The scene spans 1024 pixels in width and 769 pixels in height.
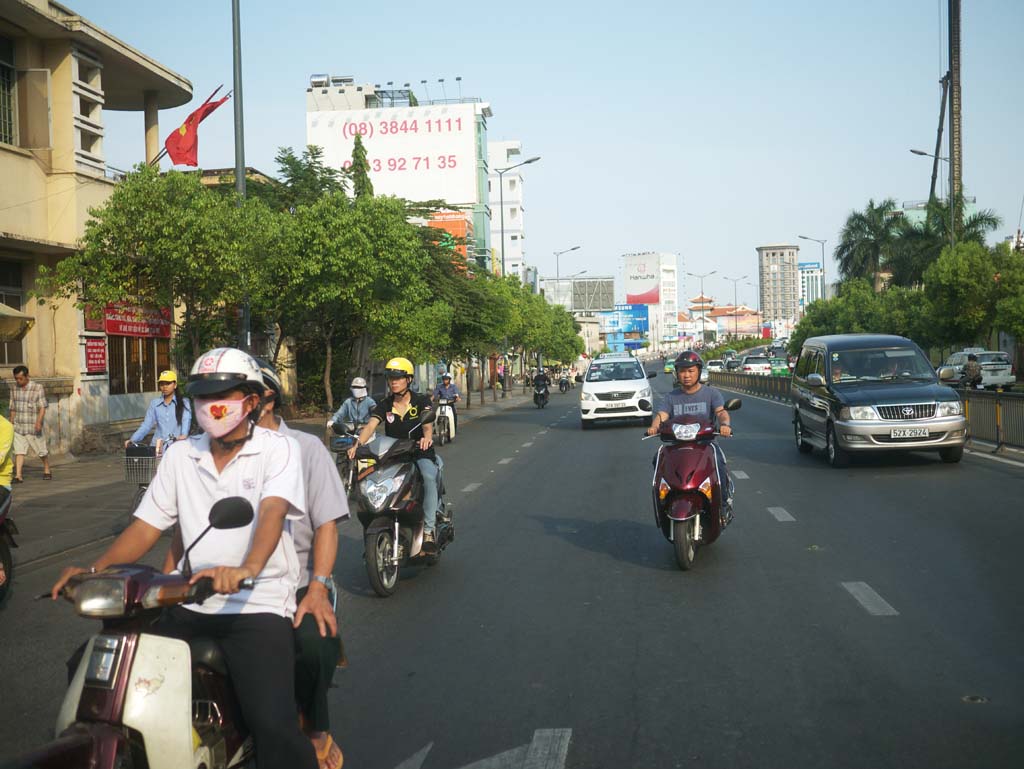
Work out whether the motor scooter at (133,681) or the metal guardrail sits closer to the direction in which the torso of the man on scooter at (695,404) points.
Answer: the motor scooter

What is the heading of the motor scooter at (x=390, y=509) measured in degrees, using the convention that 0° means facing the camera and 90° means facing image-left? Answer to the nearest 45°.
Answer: approximately 45°

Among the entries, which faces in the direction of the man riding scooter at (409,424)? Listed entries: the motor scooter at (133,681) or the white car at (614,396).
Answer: the white car

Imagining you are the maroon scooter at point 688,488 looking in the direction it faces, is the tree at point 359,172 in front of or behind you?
behind

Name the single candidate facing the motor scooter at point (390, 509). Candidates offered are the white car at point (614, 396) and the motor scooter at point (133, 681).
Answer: the white car

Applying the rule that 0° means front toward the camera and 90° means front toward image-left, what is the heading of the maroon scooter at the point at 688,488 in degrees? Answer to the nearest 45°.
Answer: approximately 0°

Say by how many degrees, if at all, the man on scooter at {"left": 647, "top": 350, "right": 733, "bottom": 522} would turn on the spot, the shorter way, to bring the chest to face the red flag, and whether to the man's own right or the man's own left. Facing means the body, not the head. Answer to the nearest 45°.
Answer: approximately 135° to the man's own right

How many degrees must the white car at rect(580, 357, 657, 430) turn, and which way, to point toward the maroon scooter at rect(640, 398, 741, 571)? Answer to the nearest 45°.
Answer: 0° — it already faces it

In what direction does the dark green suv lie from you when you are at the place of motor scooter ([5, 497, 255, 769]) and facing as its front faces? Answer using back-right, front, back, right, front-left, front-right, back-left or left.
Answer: back

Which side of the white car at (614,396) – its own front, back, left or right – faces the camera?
front

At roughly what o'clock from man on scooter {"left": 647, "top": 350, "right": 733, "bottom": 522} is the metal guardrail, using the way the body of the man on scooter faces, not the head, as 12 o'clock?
The metal guardrail is roughly at 7 o'clock from the man on scooter.

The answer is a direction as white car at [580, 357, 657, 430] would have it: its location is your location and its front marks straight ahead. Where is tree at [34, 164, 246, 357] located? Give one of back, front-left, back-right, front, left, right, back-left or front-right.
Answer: front-right

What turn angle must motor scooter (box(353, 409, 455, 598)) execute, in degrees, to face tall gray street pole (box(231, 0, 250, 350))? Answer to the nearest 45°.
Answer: approximately 135° to its right

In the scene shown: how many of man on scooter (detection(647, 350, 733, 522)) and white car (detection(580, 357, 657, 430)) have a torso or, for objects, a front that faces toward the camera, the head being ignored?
2

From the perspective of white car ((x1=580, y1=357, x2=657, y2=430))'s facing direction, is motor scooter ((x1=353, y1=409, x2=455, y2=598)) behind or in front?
in front
